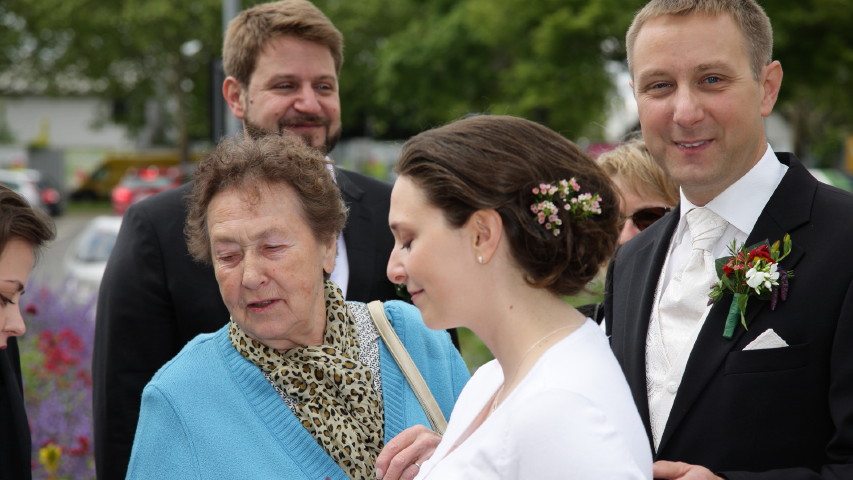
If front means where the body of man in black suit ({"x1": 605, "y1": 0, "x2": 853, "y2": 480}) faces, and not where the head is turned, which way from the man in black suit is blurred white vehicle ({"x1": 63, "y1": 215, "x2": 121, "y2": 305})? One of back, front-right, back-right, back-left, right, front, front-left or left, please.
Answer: right

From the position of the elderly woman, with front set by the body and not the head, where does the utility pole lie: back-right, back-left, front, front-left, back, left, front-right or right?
back-left

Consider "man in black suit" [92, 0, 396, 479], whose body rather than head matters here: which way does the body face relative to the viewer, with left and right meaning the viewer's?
facing the viewer and to the right of the viewer

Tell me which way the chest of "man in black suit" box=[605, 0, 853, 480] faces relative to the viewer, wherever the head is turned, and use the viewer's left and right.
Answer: facing the viewer and to the left of the viewer

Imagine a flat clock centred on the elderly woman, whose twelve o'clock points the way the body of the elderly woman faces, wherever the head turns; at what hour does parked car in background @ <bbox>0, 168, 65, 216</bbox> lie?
The parked car in background is roughly at 7 o'clock from the elderly woman.

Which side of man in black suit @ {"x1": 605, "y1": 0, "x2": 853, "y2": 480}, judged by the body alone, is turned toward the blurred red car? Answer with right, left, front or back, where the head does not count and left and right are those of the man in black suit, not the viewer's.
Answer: right

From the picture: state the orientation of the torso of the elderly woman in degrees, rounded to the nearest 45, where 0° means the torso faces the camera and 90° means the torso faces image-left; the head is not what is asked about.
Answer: approximately 315°

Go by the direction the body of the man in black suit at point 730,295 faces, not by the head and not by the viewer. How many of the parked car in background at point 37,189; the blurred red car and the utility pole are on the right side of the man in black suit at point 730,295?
3

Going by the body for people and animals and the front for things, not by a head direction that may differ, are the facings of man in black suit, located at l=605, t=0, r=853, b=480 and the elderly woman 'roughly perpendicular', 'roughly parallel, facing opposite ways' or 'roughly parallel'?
roughly perpendicular
